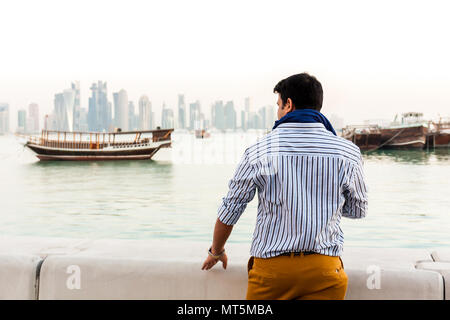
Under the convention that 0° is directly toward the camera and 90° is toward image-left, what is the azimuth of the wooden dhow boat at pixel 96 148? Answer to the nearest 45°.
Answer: approximately 90°

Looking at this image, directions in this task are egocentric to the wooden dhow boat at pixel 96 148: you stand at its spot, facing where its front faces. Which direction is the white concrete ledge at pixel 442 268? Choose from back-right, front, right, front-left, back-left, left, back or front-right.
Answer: left

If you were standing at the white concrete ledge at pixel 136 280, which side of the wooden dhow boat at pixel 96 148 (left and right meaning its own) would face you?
left

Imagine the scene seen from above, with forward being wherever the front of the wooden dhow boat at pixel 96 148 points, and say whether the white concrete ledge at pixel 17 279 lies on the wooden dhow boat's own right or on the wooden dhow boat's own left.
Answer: on the wooden dhow boat's own left

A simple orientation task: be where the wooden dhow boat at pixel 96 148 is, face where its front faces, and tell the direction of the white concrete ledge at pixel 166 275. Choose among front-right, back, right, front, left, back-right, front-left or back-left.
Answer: left
